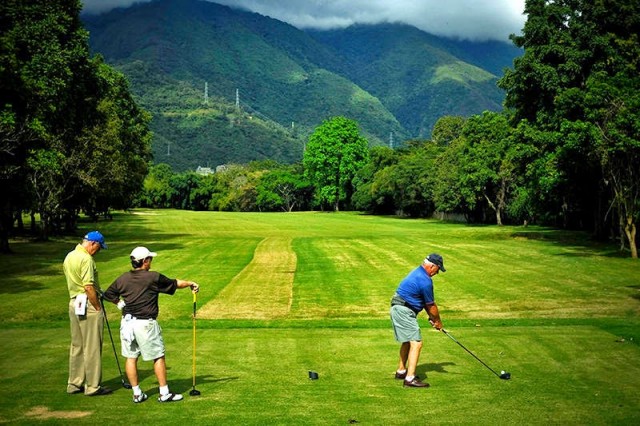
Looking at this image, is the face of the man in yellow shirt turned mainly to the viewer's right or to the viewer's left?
to the viewer's right

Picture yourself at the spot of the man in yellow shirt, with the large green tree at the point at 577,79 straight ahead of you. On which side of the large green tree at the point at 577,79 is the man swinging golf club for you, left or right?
right

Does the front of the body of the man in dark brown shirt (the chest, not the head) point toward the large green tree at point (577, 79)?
yes

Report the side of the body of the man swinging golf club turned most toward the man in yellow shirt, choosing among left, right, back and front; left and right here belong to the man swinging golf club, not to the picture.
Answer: back

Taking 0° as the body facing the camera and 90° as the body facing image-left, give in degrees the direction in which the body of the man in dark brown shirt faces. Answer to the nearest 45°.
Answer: approximately 225°

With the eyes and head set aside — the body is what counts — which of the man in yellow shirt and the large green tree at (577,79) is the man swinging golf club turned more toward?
the large green tree

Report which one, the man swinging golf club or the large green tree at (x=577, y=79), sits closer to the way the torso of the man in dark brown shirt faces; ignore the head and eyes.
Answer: the large green tree

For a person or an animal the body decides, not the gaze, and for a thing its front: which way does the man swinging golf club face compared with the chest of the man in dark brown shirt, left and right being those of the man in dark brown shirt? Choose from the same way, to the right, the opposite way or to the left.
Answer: to the right

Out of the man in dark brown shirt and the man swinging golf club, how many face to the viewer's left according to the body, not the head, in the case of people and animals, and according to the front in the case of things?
0

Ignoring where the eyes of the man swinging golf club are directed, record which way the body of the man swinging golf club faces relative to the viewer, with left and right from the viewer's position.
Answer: facing to the right of the viewer

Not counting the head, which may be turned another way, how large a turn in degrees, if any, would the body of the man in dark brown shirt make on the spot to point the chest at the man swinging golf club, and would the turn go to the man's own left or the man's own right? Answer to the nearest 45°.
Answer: approximately 45° to the man's own right

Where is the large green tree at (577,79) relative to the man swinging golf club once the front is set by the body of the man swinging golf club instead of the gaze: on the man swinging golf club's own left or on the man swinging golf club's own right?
on the man swinging golf club's own left

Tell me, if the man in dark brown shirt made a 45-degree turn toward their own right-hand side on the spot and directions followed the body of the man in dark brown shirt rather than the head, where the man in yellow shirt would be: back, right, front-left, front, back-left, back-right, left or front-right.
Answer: back-left
